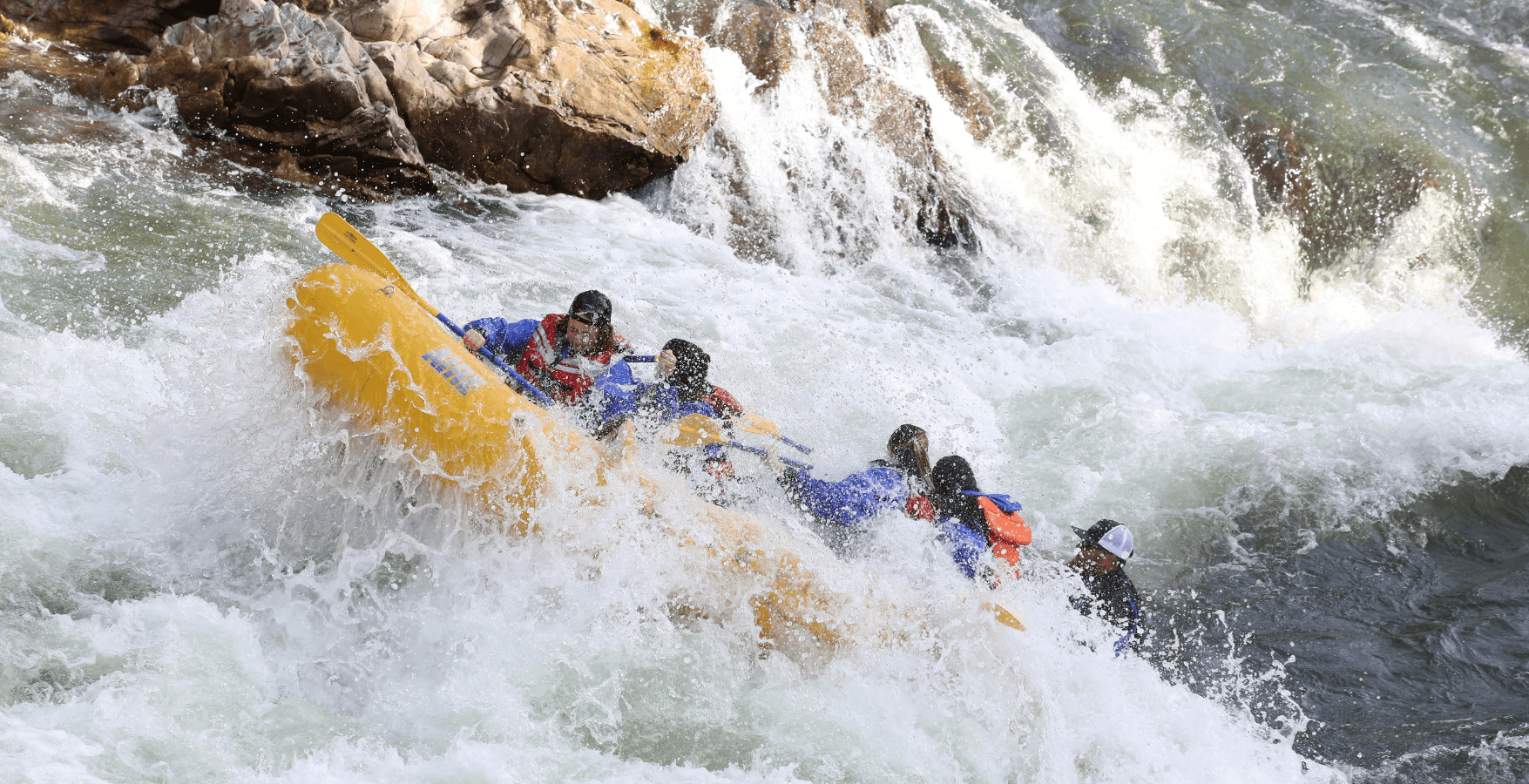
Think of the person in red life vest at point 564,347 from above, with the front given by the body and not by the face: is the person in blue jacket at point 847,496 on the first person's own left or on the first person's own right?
on the first person's own left

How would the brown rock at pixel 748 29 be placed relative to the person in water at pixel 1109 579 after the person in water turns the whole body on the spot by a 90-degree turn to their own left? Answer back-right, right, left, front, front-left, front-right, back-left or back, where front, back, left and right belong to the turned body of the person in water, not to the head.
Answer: back-right

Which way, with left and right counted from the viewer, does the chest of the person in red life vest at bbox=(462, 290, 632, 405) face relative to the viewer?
facing the viewer and to the left of the viewer

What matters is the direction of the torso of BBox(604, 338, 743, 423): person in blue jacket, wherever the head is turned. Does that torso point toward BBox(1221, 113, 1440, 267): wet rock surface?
no

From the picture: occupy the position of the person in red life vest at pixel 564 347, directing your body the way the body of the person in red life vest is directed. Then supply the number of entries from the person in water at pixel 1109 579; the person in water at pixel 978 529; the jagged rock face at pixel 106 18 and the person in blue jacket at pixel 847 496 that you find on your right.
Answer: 1

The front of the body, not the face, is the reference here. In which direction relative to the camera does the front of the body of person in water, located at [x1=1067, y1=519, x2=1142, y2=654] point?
to the viewer's left

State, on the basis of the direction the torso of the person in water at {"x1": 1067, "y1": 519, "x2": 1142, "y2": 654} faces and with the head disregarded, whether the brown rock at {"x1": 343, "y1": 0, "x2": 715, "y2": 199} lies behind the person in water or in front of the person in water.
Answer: in front

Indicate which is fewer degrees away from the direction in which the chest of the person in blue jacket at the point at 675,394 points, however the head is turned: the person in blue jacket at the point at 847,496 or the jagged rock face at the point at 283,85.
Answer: the jagged rock face

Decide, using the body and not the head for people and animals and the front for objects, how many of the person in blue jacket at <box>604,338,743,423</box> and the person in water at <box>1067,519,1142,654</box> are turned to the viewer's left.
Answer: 2

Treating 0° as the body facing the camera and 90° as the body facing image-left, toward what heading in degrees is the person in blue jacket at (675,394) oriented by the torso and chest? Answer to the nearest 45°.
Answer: approximately 90°

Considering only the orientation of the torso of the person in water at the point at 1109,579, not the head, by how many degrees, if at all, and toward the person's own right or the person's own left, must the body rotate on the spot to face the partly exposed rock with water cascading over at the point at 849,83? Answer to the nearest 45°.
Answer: approximately 45° to the person's own right
